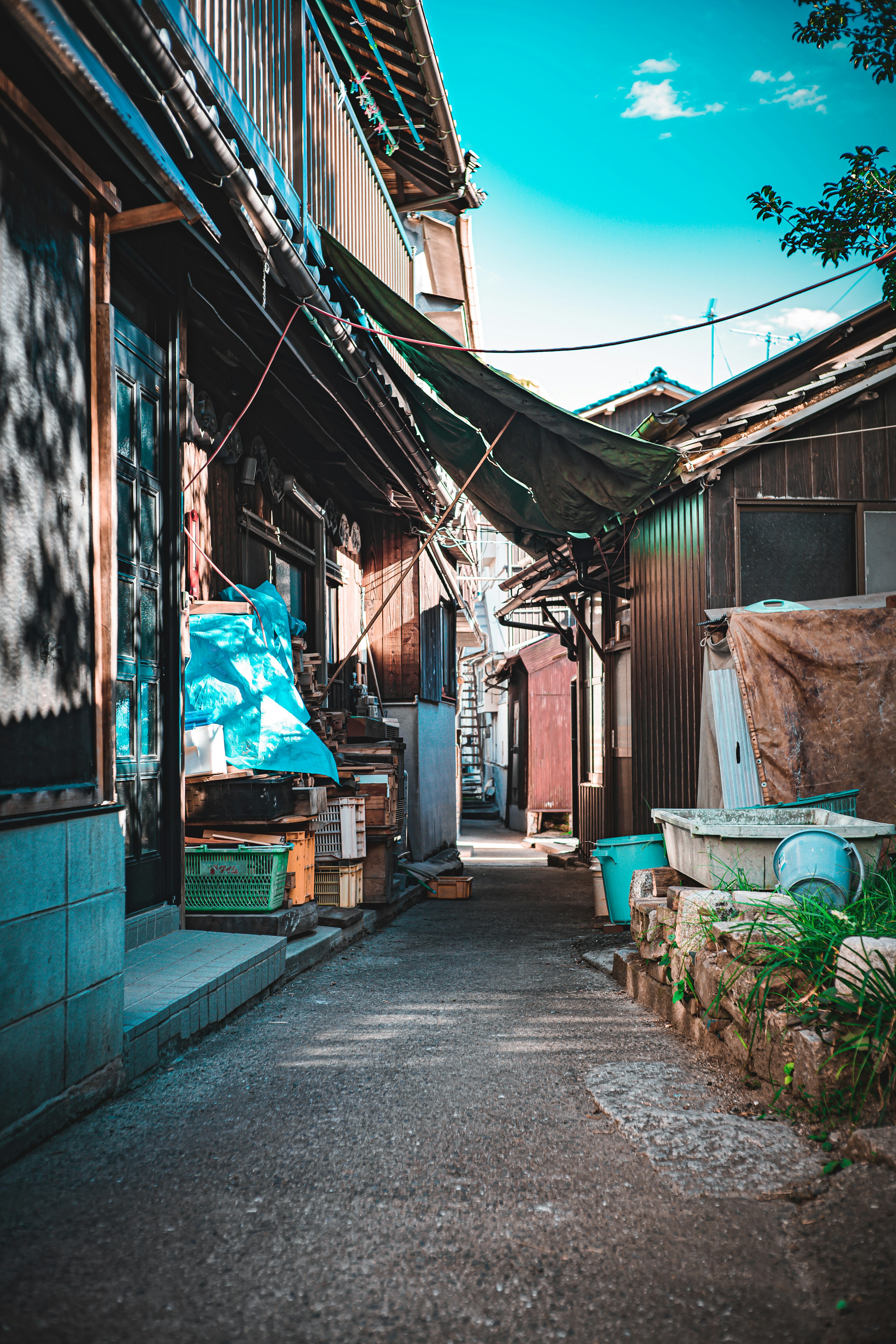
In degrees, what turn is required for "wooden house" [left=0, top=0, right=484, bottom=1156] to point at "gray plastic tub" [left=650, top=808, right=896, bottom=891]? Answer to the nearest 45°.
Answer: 0° — it already faces it

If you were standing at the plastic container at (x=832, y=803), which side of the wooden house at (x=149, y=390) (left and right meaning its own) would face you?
front

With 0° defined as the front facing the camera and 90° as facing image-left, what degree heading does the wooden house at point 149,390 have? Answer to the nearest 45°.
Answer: approximately 270°

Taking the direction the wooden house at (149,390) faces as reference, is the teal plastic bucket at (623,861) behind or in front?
in front

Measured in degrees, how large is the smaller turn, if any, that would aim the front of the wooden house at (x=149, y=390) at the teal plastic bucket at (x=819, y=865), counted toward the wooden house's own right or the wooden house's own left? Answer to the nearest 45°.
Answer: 0° — it already faces it

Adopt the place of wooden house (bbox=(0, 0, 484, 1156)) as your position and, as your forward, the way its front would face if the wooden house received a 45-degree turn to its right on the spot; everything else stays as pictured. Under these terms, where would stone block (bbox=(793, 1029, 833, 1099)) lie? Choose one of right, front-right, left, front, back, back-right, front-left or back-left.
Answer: front
